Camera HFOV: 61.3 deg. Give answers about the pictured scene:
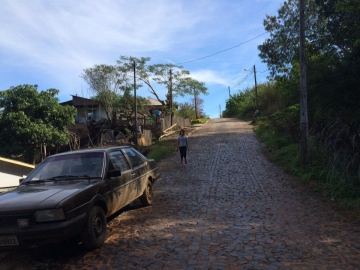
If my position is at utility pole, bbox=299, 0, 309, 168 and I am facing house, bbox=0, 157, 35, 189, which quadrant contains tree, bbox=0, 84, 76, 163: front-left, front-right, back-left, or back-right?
front-right

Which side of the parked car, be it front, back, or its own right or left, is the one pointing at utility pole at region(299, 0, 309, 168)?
back

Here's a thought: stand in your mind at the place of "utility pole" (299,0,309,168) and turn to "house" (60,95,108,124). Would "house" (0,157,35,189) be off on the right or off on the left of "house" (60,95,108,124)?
left

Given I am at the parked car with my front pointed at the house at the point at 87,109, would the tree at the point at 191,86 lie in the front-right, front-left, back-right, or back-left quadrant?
front-right

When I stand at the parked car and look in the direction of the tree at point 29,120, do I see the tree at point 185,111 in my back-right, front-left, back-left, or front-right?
front-right

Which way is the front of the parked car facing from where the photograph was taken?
facing the viewer and to the left of the viewer

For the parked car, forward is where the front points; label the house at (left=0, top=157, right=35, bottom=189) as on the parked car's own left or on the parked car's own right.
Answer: on the parked car's own right

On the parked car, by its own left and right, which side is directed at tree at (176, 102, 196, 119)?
back

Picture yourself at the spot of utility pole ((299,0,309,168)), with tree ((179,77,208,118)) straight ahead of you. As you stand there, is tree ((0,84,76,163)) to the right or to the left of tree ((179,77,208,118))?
left

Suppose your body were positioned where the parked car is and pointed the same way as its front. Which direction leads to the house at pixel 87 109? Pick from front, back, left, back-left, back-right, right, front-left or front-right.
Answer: back-right

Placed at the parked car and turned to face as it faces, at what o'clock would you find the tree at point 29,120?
The tree is roughly at 4 o'clock from the parked car.

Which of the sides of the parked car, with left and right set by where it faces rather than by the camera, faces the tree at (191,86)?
back

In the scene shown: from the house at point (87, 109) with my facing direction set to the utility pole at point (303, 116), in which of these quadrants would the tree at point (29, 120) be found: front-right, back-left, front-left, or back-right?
front-right
